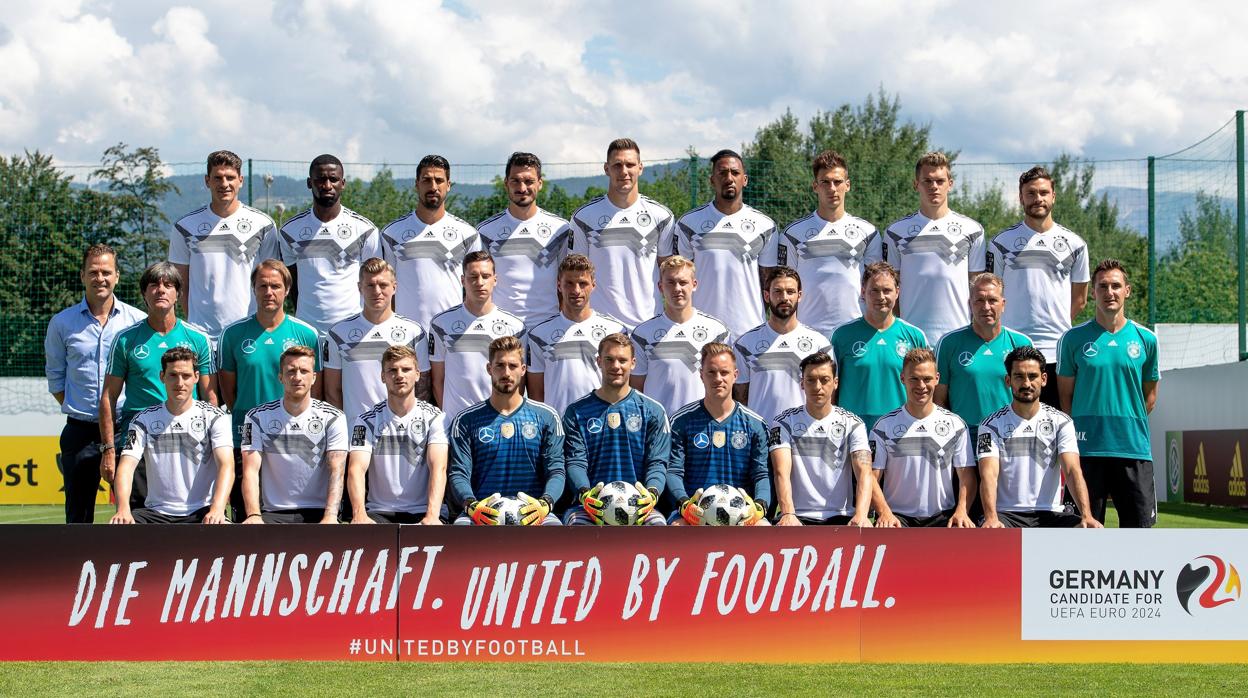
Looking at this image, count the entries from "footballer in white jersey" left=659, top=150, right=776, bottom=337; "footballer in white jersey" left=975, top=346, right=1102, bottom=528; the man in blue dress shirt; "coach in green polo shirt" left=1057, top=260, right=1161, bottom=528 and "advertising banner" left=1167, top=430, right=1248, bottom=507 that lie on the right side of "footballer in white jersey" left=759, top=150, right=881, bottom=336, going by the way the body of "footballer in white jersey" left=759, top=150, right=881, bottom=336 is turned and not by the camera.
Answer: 2

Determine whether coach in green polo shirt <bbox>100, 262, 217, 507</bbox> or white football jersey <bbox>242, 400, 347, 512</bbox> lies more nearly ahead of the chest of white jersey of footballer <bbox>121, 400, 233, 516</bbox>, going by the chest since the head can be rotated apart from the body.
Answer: the white football jersey

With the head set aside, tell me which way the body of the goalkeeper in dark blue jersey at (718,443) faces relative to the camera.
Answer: toward the camera

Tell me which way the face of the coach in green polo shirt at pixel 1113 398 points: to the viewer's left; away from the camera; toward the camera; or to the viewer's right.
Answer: toward the camera

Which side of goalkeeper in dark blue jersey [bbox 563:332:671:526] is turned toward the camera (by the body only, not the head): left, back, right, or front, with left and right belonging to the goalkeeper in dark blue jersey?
front

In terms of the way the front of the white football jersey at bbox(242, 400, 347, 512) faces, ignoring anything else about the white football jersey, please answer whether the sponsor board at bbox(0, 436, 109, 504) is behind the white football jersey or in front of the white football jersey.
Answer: behind

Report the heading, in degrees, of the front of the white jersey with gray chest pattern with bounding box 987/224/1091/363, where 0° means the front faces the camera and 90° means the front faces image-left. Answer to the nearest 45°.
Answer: approximately 0°

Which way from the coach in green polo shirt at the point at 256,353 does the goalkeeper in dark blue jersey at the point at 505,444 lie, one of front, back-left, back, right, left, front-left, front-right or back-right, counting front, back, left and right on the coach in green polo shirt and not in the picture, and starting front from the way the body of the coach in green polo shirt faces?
front-left

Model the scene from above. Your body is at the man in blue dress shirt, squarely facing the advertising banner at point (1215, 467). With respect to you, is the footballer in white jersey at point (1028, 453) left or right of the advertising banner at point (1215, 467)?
right

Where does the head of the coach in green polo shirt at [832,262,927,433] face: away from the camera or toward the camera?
toward the camera

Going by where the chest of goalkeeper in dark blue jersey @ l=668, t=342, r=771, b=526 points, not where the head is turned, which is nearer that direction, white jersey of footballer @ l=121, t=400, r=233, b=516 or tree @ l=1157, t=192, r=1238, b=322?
the white jersey of footballer

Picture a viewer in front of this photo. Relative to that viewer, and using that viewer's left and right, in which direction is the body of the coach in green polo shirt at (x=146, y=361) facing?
facing the viewer

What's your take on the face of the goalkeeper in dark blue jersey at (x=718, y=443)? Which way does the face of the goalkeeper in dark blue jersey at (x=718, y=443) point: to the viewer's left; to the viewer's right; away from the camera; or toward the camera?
toward the camera

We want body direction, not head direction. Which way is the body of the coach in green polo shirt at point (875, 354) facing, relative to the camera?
toward the camera

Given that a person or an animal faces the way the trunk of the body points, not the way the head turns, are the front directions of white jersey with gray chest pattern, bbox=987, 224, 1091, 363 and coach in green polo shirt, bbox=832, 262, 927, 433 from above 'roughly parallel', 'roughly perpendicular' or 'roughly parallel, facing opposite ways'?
roughly parallel

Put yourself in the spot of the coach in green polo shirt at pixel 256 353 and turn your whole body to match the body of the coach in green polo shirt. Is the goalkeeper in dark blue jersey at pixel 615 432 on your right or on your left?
on your left

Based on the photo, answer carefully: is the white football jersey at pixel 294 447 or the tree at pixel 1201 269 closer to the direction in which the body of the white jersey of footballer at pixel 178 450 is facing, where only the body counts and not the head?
the white football jersey

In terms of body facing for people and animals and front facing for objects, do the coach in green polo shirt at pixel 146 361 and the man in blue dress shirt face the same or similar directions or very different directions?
same or similar directions
